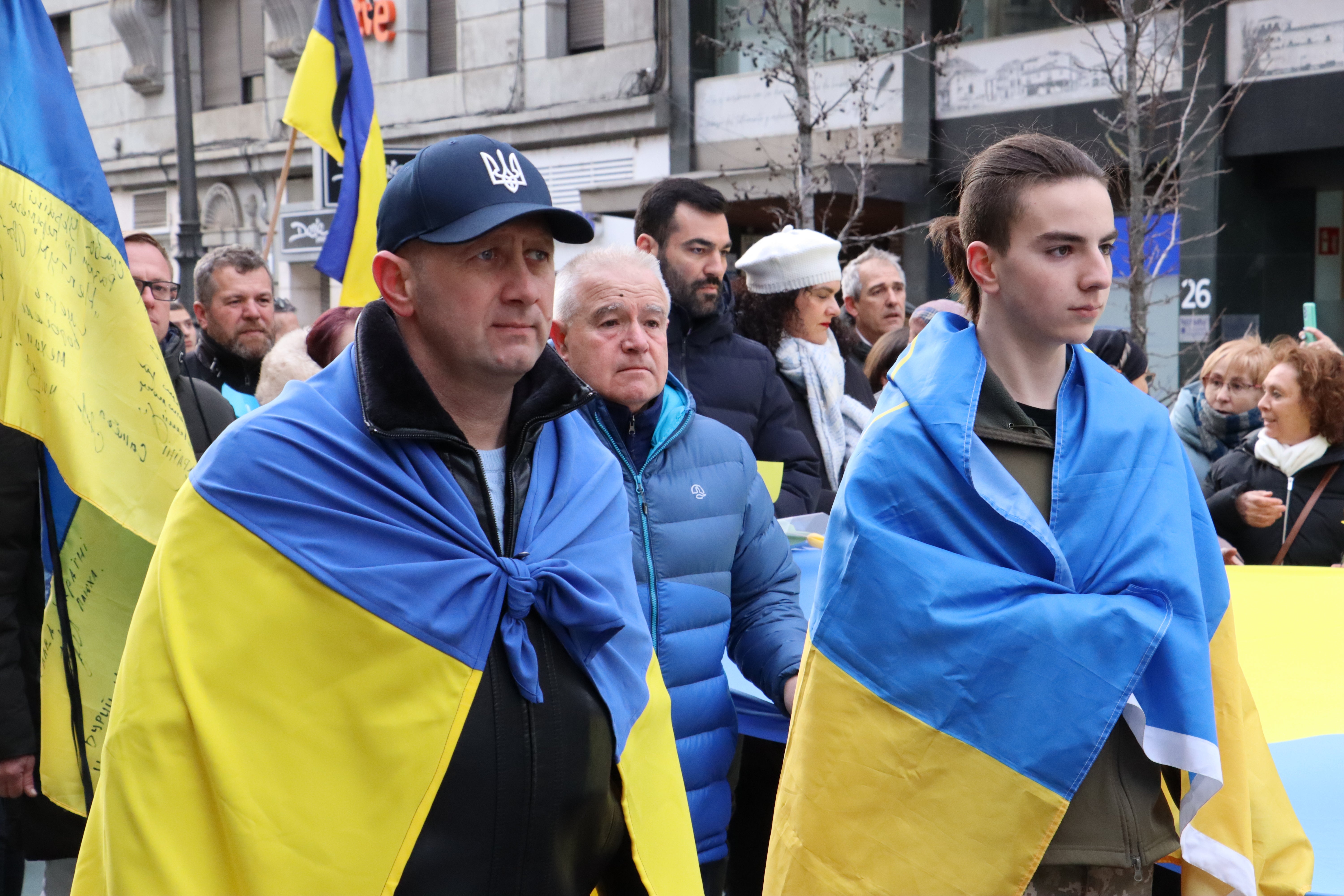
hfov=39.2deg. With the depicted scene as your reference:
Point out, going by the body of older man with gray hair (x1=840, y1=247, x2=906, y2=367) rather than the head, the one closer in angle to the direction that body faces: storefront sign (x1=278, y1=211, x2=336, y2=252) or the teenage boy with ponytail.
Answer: the teenage boy with ponytail

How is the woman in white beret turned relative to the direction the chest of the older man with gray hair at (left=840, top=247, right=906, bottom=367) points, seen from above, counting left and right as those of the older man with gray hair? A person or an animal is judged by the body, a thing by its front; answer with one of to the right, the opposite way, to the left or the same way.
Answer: the same way

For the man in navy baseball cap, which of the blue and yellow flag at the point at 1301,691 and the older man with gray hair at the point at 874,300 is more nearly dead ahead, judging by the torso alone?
the blue and yellow flag

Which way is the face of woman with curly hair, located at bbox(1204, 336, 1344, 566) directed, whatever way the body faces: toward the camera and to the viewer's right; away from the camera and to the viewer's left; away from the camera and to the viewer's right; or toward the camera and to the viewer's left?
toward the camera and to the viewer's left

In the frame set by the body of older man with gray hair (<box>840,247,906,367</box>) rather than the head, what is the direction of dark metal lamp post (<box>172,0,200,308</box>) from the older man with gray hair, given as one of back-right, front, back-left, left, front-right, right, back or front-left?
back

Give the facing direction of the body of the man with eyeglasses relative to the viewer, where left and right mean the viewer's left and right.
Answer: facing the viewer and to the right of the viewer

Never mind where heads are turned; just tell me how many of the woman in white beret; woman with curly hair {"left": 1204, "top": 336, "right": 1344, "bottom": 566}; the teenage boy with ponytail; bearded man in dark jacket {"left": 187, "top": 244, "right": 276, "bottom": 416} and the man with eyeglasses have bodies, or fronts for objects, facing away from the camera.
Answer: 0

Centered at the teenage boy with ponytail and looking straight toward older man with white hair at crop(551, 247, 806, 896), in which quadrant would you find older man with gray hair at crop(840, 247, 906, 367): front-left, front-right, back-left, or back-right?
front-right

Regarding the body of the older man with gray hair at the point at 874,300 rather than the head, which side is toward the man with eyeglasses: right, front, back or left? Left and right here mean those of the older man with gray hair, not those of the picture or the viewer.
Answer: right

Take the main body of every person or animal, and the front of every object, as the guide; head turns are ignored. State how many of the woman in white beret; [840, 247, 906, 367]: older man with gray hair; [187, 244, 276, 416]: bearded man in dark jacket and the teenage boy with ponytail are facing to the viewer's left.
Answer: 0

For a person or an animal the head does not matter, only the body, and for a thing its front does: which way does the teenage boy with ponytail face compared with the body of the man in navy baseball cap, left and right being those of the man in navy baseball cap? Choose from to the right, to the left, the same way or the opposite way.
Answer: the same way

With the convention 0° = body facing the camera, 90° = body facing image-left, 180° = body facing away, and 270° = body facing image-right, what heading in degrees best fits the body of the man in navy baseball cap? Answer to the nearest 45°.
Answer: approximately 315°

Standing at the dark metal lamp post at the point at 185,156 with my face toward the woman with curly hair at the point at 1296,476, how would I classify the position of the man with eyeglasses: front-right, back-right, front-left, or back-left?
front-right

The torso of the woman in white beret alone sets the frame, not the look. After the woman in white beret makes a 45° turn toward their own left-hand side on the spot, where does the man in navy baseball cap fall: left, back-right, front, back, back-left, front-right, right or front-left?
right

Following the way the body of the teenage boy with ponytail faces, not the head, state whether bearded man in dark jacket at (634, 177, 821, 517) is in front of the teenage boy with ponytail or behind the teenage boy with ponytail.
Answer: behind

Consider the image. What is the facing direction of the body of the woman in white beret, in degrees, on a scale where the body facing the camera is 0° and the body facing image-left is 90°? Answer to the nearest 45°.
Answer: approximately 315°

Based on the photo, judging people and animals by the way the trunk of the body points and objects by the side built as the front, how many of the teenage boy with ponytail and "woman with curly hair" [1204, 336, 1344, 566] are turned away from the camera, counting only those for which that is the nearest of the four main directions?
0
